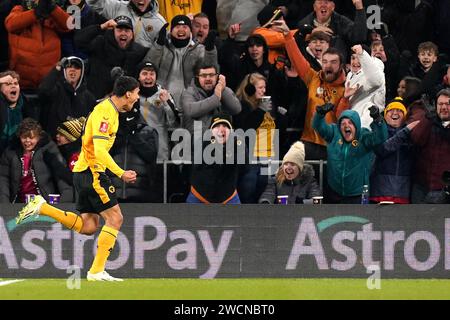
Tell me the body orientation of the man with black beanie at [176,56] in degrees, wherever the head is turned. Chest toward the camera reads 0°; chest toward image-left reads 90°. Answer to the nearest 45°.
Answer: approximately 0°

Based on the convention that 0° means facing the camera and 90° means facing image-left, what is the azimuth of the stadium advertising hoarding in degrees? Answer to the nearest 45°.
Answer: approximately 0°

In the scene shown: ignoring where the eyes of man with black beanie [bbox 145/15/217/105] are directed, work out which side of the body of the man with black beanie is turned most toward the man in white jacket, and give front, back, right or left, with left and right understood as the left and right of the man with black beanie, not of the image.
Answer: left

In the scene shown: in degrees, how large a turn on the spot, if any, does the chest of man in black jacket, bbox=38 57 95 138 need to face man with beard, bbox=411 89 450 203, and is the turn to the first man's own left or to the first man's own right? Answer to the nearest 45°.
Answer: approximately 90° to the first man's own left
